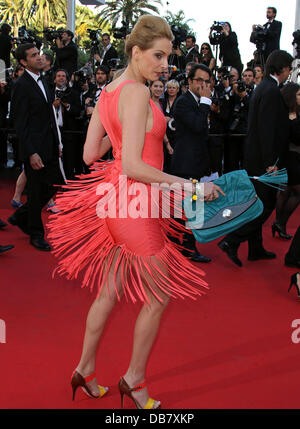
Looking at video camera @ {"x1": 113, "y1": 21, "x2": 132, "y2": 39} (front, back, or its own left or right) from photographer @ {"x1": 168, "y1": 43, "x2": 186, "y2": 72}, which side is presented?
left

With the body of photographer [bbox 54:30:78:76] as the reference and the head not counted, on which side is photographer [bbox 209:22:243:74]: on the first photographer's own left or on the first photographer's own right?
on the first photographer's own left

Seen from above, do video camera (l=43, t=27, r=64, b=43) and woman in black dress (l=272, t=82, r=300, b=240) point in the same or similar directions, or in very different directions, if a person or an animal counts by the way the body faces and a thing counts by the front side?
very different directions

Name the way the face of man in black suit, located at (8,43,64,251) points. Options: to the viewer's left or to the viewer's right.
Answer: to the viewer's right

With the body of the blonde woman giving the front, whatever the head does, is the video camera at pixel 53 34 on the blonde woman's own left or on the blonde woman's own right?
on the blonde woman's own left

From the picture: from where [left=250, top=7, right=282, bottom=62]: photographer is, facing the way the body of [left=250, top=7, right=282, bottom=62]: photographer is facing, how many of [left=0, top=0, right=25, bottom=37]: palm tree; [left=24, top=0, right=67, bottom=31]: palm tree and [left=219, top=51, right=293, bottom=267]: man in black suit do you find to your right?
2

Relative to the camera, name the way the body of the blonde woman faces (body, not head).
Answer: to the viewer's right

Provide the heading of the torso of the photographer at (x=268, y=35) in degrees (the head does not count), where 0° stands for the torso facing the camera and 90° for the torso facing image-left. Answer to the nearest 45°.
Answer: approximately 45°

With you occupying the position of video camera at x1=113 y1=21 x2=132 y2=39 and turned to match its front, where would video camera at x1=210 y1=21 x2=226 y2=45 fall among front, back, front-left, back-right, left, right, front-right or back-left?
left

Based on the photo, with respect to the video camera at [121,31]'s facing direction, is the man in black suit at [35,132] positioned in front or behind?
in front
